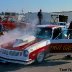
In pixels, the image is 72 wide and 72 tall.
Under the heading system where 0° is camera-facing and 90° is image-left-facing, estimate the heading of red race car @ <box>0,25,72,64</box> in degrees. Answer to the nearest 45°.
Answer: approximately 45°
